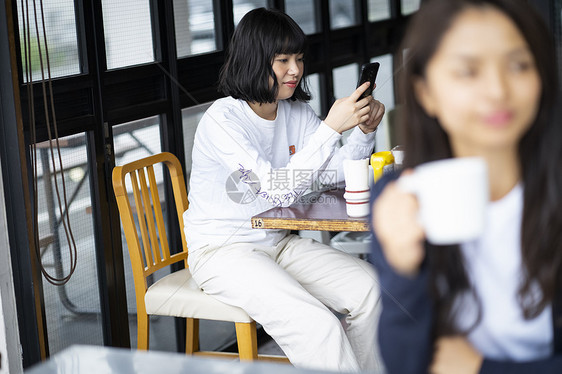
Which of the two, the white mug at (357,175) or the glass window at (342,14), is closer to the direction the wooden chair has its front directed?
the white mug

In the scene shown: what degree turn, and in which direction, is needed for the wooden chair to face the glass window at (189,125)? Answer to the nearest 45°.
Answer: approximately 135° to its left

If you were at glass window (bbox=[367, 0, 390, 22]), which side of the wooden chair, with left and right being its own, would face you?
left

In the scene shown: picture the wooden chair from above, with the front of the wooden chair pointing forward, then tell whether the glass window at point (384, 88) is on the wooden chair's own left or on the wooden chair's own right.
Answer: on the wooden chair's own left

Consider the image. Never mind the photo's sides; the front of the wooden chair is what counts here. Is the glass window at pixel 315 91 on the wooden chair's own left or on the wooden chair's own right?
on the wooden chair's own left

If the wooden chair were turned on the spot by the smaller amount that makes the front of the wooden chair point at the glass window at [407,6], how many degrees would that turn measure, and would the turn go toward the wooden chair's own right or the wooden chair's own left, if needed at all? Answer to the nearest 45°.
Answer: approximately 90° to the wooden chair's own left

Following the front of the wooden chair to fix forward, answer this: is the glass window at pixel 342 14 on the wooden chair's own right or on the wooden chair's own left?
on the wooden chair's own left

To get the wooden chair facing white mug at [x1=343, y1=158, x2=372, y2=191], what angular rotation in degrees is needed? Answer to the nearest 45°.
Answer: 0° — it already faces it

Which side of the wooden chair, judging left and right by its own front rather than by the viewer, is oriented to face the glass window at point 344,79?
left

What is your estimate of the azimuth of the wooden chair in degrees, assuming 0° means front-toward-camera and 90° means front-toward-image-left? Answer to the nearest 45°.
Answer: approximately 315°

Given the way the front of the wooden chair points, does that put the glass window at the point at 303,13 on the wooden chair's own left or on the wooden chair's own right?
on the wooden chair's own left

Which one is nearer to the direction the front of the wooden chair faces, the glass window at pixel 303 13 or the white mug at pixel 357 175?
the white mug
